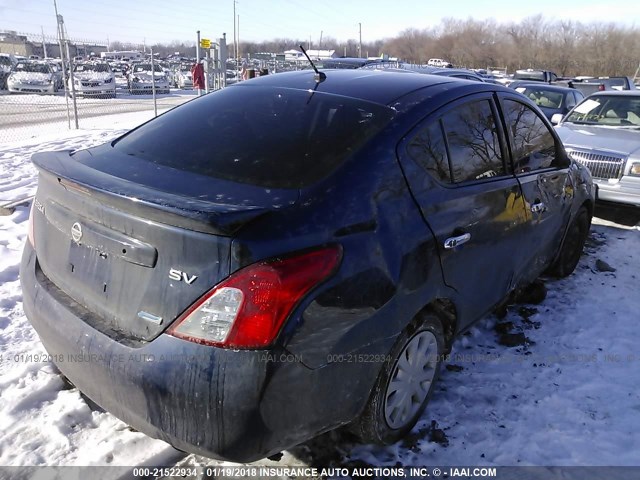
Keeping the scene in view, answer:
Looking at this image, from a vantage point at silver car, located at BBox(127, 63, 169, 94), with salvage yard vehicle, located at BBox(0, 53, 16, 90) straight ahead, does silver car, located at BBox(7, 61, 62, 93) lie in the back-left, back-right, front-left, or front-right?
front-left

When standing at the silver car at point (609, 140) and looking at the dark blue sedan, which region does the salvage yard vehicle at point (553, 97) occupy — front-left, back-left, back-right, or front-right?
back-right

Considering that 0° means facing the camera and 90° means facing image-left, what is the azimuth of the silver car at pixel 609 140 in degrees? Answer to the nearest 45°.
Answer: approximately 45°

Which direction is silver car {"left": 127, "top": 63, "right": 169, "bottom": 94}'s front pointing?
toward the camera

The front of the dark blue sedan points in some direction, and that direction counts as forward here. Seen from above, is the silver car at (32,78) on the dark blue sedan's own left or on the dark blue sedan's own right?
on the dark blue sedan's own left

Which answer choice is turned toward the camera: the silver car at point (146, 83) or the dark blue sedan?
the silver car

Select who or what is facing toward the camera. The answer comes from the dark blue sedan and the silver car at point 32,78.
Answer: the silver car

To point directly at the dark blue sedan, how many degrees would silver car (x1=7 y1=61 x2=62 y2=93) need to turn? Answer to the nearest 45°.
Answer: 0° — it already faces it

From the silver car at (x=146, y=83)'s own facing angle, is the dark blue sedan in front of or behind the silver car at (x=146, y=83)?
in front

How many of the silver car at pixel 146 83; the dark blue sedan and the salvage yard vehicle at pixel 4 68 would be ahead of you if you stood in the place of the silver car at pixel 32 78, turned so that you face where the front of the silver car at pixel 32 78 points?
1

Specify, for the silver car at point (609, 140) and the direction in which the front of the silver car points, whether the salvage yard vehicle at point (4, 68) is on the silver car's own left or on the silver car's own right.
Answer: on the silver car's own right

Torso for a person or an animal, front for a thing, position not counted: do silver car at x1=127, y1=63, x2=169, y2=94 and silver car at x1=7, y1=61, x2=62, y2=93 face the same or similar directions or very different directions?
same or similar directions

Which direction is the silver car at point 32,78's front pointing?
toward the camera

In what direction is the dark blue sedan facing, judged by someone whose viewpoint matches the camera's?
facing away from the viewer and to the right of the viewer

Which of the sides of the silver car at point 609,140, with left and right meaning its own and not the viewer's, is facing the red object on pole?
right
